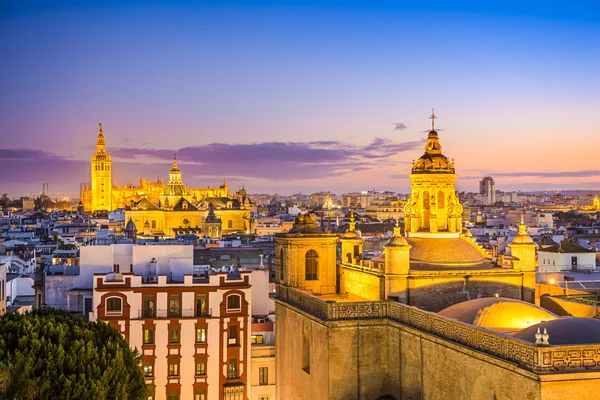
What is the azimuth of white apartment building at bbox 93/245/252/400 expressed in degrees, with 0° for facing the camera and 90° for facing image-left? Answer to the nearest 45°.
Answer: approximately 0°

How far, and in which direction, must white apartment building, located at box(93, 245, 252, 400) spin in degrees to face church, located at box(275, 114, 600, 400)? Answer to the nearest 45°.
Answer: approximately 45° to its left
